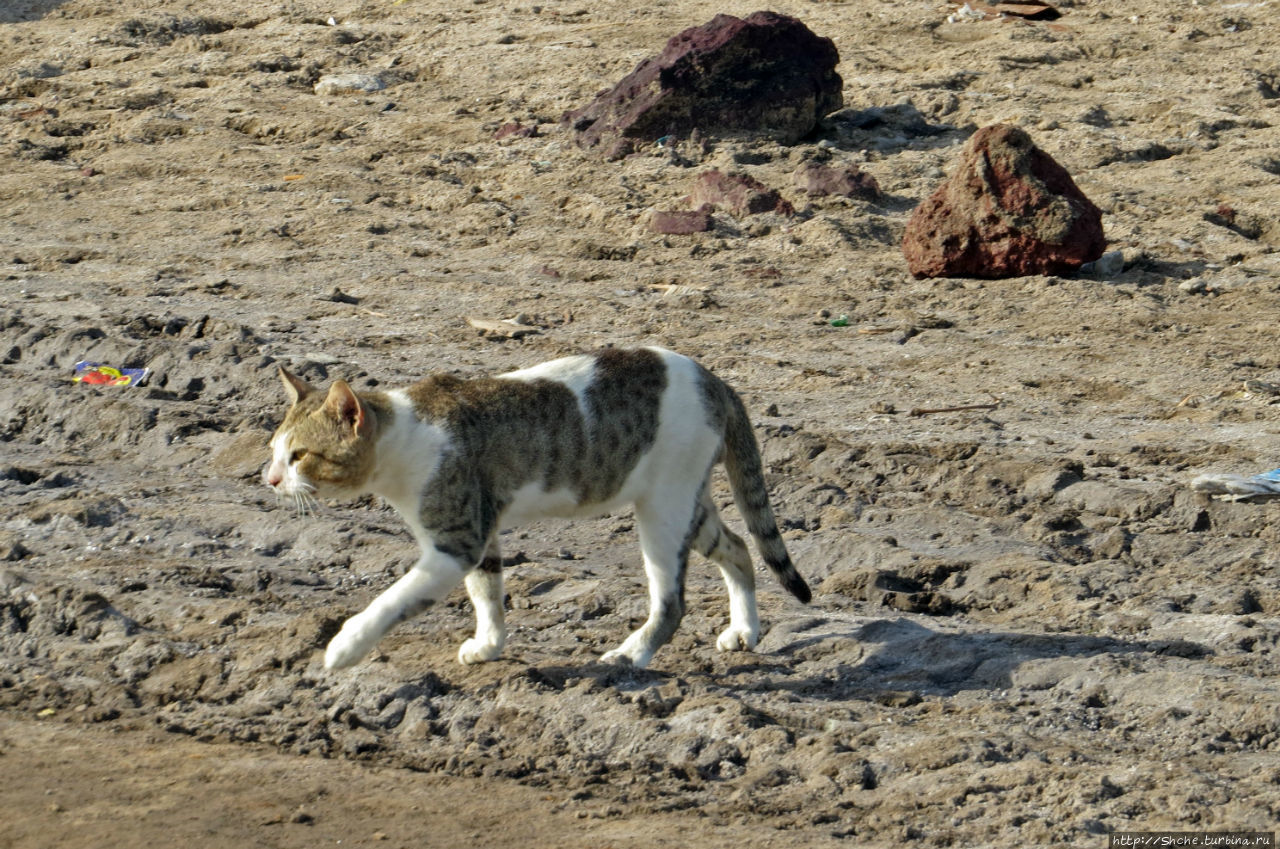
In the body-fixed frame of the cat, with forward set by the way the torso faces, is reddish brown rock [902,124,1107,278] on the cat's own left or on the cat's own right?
on the cat's own right

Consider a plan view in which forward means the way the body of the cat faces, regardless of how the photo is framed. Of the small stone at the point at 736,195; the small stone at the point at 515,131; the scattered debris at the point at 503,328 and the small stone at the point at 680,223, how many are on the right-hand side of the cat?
4

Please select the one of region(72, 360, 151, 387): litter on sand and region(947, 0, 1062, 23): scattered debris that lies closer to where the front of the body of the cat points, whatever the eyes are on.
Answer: the litter on sand

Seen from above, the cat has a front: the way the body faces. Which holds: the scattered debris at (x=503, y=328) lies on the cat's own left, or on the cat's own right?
on the cat's own right

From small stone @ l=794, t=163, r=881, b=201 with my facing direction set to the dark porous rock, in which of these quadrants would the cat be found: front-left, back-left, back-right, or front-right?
back-left

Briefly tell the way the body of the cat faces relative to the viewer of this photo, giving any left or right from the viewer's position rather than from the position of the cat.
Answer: facing to the left of the viewer

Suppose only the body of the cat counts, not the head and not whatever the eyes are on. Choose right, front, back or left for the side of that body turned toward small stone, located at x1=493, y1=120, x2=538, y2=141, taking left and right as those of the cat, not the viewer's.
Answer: right

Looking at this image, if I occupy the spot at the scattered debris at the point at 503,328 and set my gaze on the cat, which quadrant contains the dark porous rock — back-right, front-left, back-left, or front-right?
back-left

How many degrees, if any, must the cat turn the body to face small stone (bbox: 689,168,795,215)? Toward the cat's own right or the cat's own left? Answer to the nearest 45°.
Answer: approximately 90° to the cat's own right

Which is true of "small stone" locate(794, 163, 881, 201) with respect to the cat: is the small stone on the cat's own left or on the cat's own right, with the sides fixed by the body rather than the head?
on the cat's own right

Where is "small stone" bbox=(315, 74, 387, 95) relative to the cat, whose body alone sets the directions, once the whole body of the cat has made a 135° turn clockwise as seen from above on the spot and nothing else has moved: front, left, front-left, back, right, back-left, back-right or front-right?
front-left

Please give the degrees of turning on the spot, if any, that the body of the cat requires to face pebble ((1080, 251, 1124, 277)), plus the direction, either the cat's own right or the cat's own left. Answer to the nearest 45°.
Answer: approximately 135° to the cat's own right

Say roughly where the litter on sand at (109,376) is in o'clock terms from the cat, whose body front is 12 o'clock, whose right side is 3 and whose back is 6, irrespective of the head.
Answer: The litter on sand is roughly at 2 o'clock from the cat.
